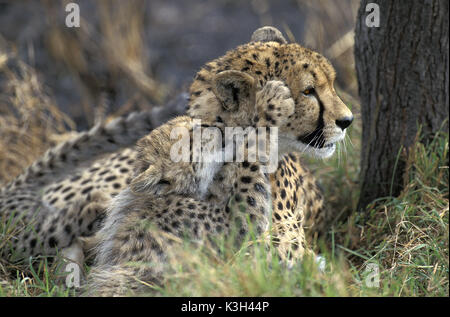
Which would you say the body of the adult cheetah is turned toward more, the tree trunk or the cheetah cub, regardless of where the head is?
the tree trunk

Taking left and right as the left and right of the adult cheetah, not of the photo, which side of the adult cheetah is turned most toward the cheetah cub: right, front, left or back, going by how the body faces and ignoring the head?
right

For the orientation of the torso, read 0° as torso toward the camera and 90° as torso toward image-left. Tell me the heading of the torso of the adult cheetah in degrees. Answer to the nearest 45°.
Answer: approximately 270°

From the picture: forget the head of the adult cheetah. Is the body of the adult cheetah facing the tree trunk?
yes

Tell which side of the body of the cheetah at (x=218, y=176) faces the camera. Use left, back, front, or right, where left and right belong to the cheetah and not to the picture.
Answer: right
